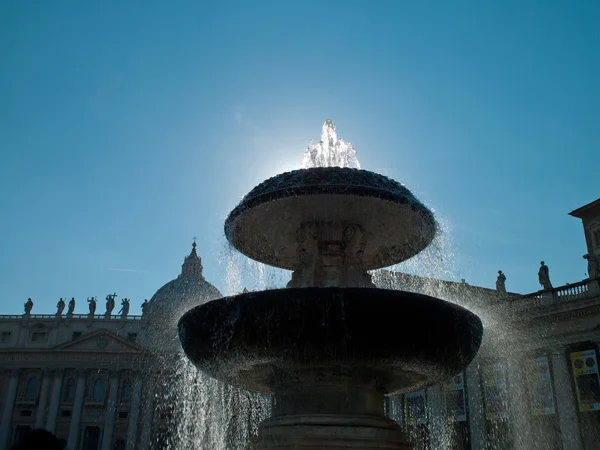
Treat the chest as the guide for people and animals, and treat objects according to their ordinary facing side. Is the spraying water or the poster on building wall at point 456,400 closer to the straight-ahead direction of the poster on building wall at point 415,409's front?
the spraying water

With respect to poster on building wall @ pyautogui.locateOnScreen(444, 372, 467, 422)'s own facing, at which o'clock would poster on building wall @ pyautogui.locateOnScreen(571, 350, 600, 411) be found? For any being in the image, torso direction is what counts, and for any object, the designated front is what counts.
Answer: poster on building wall @ pyautogui.locateOnScreen(571, 350, 600, 411) is roughly at 9 o'clock from poster on building wall @ pyautogui.locateOnScreen(444, 372, 467, 422).

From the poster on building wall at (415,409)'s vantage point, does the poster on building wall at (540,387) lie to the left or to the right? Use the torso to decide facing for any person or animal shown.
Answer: on its left

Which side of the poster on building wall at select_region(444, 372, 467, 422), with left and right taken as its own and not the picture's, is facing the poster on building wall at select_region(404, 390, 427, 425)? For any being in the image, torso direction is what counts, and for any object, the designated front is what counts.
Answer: right

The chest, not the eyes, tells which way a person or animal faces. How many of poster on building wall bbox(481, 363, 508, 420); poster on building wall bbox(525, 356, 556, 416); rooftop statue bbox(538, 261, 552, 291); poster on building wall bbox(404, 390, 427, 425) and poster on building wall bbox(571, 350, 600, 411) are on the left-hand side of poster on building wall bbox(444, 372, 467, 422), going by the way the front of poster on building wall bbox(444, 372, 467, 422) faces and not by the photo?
4

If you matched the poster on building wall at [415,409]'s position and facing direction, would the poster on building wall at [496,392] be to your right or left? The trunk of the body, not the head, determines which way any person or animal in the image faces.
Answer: on your left

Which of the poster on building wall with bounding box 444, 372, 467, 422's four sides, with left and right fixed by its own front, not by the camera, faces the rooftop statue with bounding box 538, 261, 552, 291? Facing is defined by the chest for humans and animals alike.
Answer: left

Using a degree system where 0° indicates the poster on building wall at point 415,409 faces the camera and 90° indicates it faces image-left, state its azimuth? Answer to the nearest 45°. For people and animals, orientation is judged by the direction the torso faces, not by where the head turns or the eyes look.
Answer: approximately 45°
